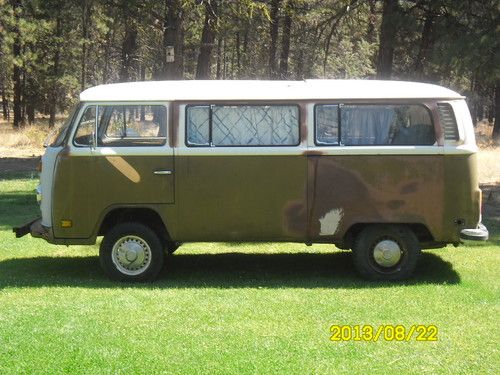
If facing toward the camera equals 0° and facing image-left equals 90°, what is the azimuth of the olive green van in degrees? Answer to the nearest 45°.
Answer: approximately 90°
